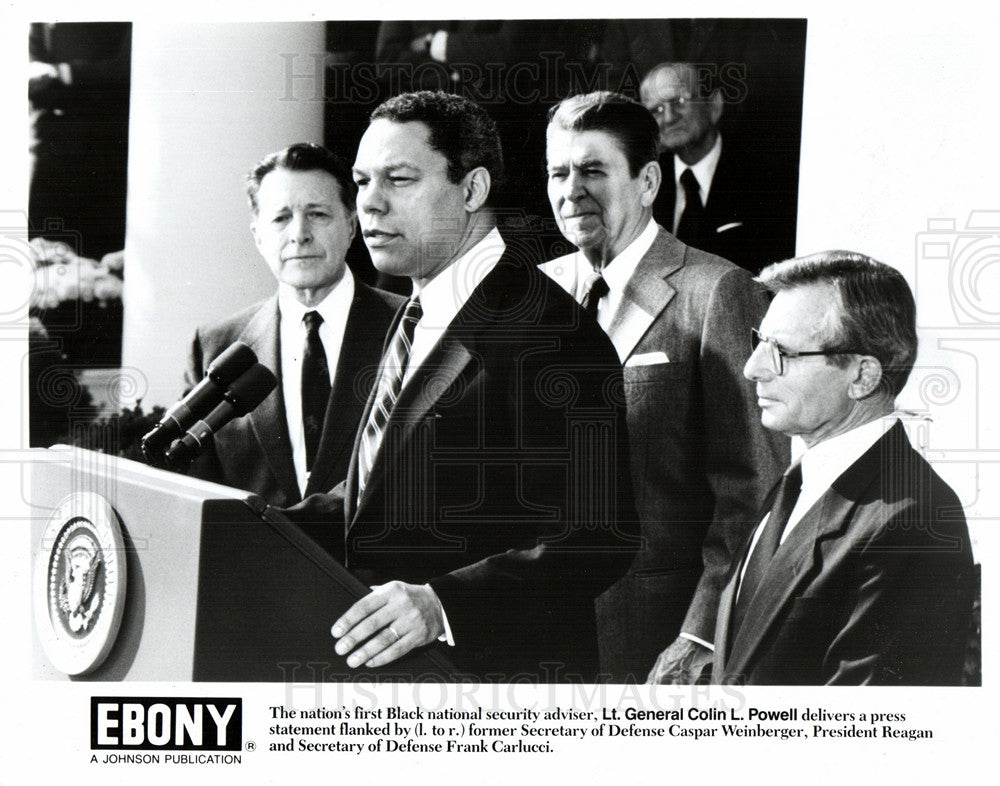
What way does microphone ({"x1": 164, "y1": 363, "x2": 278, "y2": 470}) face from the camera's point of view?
to the viewer's right

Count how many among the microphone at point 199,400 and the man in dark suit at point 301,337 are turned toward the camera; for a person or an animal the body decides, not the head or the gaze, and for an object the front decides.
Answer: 1

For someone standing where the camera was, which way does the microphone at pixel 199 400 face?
facing to the right of the viewer

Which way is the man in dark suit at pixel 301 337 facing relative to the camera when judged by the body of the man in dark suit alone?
toward the camera

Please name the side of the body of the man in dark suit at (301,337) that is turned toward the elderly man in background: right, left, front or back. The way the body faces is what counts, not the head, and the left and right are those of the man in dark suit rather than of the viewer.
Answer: left

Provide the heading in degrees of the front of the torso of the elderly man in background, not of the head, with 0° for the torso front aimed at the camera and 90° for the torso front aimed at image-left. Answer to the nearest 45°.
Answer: approximately 45°

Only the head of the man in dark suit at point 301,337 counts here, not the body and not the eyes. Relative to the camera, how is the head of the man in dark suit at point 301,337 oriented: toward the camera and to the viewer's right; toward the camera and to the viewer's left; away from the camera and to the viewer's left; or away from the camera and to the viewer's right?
toward the camera and to the viewer's right
